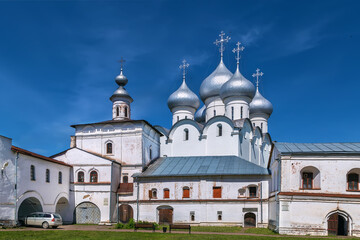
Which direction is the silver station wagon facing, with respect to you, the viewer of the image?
facing away from the viewer and to the left of the viewer

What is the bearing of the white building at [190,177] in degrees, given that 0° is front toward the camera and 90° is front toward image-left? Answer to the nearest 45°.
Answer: approximately 0°
